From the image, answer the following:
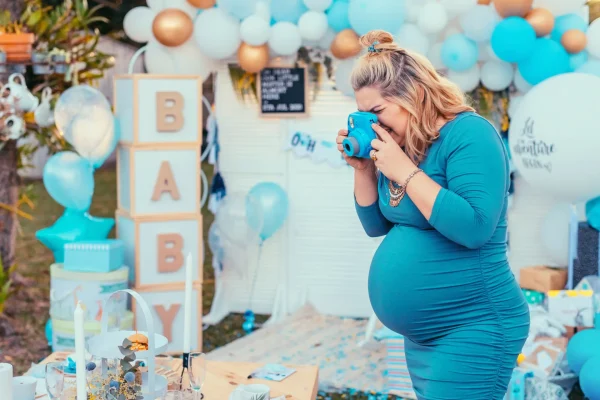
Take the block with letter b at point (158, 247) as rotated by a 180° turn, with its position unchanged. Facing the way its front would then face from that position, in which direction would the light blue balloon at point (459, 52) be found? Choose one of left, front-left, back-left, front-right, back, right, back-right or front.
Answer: right

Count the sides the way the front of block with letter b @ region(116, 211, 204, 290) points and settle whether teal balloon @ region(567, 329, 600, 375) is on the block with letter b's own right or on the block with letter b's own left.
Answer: on the block with letter b's own left

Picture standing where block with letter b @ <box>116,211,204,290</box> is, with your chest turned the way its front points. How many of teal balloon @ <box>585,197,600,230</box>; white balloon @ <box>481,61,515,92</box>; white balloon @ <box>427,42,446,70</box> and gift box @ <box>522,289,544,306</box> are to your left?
4

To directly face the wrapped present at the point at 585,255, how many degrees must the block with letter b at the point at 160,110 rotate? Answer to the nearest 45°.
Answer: approximately 90° to its left

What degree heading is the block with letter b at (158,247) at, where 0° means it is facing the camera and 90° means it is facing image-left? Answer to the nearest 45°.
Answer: approximately 0°

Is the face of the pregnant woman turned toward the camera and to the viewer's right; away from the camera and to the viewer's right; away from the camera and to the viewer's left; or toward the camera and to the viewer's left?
toward the camera and to the viewer's left

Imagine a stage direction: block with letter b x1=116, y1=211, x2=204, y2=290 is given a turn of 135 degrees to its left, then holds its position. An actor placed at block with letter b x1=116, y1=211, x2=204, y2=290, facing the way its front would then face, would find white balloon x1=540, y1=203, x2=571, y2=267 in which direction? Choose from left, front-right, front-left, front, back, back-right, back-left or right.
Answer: front-right

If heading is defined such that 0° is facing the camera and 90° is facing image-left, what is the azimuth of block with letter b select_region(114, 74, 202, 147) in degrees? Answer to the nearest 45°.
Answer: approximately 0°

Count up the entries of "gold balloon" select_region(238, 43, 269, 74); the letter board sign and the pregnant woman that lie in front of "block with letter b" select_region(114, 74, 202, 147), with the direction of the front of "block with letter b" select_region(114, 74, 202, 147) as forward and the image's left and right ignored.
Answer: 1

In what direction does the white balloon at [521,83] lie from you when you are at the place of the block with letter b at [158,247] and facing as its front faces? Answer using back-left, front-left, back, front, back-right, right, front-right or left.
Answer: left

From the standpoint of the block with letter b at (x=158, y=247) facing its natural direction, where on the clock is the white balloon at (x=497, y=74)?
The white balloon is roughly at 9 o'clock from the block with letter b.
